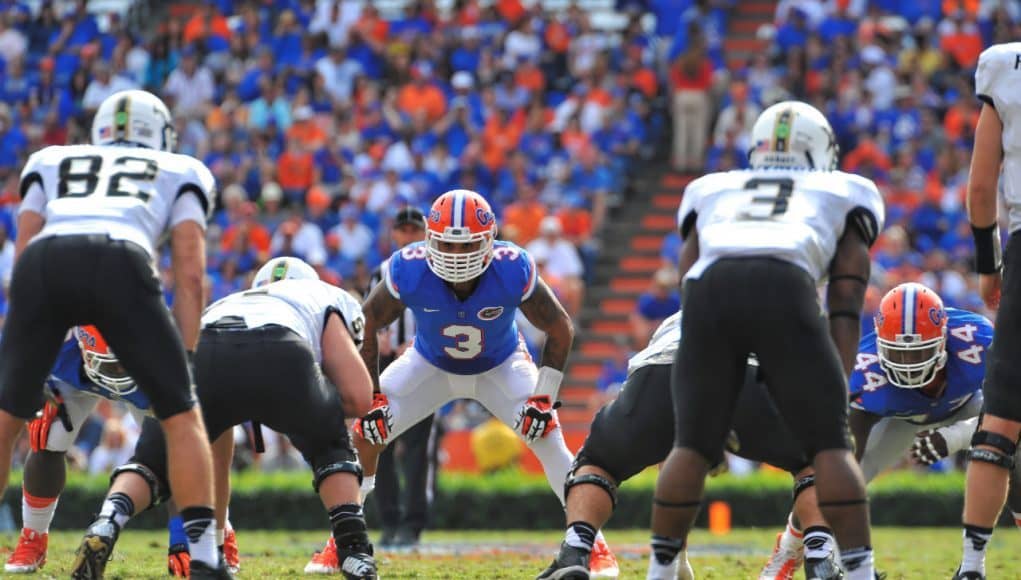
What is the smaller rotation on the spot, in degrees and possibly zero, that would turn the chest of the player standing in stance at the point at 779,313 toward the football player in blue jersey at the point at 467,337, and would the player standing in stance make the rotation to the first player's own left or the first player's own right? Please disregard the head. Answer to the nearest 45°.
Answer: approximately 45° to the first player's own left

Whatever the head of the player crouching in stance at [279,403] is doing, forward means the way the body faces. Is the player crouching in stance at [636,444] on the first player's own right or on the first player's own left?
on the first player's own right

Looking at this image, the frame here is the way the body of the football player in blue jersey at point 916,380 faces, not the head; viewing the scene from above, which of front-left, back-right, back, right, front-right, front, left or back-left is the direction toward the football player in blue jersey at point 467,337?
right

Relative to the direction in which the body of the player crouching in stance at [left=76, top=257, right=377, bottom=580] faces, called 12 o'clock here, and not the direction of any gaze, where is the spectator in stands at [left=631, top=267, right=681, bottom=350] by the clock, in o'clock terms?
The spectator in stands is roughly at 1 o'clock from the player crouching in stance.

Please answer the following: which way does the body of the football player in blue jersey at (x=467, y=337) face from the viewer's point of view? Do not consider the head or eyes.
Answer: toward the camera

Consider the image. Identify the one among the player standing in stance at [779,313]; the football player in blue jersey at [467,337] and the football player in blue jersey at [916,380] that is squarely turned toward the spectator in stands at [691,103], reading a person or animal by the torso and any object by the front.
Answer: the player standing in stance

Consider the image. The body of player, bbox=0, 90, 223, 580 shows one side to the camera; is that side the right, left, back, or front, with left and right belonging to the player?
back

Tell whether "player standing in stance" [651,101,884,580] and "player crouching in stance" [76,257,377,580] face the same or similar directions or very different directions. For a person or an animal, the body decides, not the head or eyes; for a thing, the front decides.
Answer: same or similar directions

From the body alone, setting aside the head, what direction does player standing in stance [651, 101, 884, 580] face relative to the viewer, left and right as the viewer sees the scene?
facing away from the viewer

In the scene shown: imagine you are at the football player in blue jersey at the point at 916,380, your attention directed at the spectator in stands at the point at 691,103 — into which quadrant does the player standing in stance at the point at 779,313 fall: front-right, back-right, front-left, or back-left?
back-left

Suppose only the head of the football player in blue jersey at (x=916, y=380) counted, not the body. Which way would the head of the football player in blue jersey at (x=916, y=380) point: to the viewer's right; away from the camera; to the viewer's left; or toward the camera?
toward the camera

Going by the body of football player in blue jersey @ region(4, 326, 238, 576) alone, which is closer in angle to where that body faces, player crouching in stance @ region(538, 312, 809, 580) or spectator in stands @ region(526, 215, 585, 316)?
the player crouching in stance

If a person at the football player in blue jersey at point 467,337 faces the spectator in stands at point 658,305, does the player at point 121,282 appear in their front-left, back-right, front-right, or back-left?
back-left

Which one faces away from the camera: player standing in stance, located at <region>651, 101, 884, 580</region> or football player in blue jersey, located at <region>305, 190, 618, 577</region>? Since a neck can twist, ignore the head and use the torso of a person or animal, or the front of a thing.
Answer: the player standing in stance

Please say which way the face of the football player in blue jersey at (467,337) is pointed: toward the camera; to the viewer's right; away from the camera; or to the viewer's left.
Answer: toward the camera

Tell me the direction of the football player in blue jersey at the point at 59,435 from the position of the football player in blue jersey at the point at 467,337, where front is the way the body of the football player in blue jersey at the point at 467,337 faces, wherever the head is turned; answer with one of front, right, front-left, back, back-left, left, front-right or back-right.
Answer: right

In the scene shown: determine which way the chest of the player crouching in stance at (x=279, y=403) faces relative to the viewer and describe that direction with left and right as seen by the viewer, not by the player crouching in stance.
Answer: facing away from the viewer

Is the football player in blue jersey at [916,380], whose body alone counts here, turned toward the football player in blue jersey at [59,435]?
no
